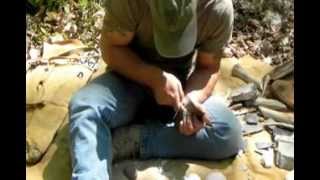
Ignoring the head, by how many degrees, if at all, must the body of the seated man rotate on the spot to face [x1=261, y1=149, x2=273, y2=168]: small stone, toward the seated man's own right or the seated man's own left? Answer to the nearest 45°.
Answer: approximately 90° to the seated man's own left

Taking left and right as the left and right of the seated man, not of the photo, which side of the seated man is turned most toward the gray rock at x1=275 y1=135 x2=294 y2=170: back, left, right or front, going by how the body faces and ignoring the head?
left

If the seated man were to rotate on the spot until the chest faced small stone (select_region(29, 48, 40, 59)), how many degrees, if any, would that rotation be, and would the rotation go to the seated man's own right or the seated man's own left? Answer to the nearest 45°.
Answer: approximately 135° to the seated man's own right

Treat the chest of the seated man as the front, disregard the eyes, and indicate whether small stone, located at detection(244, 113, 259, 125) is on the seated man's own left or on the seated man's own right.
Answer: on the seated man's own left

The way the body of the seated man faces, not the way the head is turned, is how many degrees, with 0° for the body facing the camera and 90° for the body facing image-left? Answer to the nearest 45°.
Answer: approximately 0°
